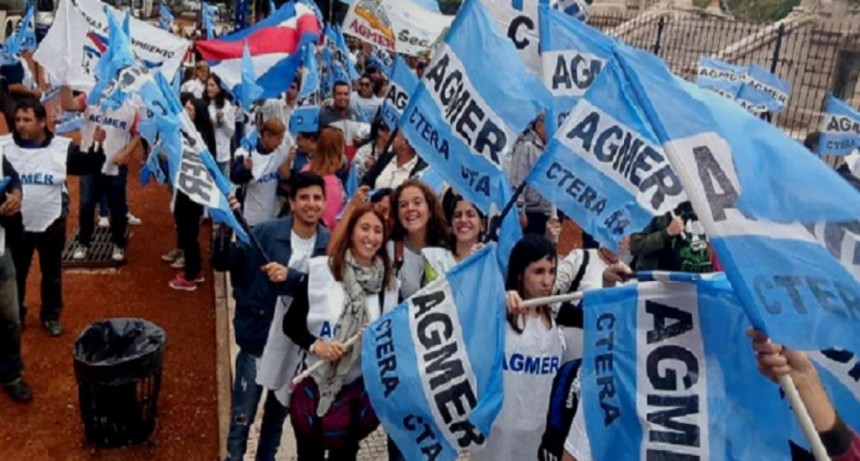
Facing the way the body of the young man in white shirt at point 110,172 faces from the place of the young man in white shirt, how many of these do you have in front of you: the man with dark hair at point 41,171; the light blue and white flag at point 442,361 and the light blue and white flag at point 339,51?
2

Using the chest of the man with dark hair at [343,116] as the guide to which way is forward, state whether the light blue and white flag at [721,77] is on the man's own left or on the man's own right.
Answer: on the man's own left

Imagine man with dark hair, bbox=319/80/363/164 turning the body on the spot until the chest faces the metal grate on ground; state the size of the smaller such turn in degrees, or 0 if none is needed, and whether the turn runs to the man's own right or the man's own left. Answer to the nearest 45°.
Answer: approximately 90° to the man's own right

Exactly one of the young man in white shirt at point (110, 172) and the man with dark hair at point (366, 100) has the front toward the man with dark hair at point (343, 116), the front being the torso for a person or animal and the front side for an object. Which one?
the man with dark hair at point (366, 100)

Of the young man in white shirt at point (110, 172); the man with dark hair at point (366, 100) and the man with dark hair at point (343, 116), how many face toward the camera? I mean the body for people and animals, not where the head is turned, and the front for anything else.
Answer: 3

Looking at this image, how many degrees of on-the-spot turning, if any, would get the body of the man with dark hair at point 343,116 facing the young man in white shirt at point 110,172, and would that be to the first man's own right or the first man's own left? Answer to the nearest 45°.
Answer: approximately 90° to the first man's own right

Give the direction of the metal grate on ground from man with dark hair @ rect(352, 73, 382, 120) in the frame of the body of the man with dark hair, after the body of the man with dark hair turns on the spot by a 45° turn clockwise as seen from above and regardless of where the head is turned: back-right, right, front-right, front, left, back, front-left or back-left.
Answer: front

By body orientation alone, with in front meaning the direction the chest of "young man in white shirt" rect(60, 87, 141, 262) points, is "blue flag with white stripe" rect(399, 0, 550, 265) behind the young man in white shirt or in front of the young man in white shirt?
in front

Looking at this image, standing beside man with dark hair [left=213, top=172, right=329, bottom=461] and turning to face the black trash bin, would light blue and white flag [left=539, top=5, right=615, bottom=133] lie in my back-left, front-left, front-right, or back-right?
back-right

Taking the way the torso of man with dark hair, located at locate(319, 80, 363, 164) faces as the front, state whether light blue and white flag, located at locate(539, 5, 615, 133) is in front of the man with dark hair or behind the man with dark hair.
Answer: in front

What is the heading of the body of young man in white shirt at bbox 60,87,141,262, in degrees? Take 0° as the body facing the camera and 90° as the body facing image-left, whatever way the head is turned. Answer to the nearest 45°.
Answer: approximately 0°

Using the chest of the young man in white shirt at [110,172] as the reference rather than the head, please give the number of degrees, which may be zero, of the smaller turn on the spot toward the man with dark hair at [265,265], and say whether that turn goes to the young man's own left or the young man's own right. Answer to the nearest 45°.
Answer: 0° — they already face them

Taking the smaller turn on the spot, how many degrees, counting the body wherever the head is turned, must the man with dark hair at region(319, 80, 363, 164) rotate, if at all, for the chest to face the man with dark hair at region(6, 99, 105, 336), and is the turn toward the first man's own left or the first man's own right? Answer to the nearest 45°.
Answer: approximately 45° to the first man's own right

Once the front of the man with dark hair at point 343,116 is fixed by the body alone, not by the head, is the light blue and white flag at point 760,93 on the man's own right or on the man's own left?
on the man's own left

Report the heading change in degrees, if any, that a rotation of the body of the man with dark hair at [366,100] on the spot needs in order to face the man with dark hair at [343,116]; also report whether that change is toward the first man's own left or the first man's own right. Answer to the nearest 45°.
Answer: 0° — they already face them
